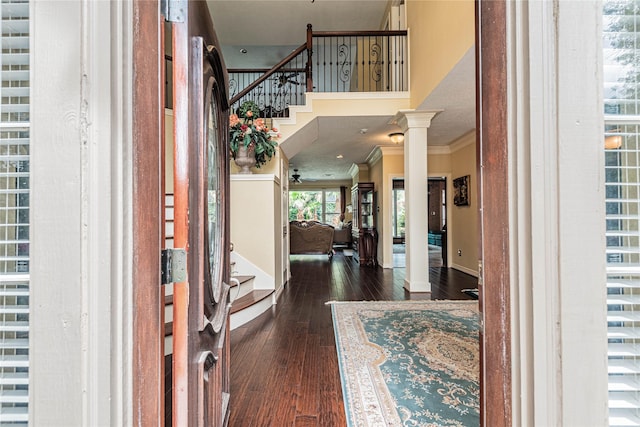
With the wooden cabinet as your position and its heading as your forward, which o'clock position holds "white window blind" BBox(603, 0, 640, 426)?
The white window blind is roughly at 9 o'clock from the wooden cabinet.

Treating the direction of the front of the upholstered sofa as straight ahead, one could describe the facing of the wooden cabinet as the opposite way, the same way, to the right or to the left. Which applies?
to the left

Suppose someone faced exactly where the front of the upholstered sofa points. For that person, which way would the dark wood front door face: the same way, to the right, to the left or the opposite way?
to the right

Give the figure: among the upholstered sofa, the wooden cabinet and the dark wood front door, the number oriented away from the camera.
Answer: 1

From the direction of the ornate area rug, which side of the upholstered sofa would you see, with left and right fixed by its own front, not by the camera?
back

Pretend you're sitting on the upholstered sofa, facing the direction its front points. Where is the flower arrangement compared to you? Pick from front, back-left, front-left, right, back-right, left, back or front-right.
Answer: back

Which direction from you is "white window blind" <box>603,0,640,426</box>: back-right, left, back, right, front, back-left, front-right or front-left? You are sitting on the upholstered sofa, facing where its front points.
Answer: back

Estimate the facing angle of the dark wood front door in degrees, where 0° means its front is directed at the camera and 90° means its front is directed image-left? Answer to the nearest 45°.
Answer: approximately 270°

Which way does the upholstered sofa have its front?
away from the camera

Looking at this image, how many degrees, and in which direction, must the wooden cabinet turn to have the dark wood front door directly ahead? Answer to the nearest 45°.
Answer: approximately 90° to its left

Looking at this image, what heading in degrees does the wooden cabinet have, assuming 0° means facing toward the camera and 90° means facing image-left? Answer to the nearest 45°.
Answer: approximately 90°

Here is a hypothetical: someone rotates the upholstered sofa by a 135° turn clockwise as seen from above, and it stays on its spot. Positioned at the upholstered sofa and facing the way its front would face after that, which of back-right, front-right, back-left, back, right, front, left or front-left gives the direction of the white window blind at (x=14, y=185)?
front-right

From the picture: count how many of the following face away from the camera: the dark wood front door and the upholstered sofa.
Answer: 1
